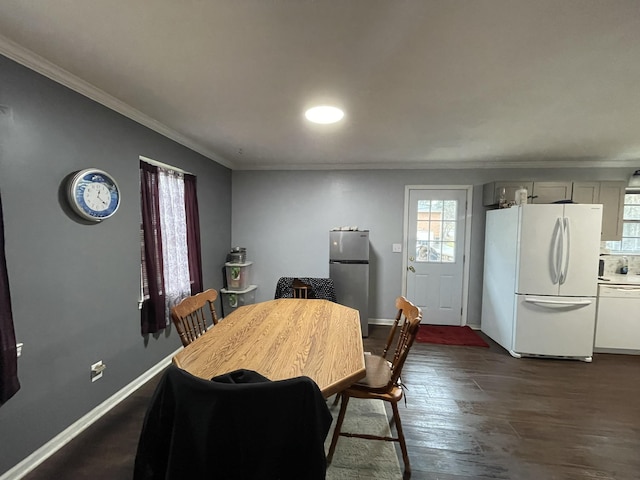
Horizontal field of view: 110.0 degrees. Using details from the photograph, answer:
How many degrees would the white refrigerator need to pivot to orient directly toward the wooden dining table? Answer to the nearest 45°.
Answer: approximately 45° to its right

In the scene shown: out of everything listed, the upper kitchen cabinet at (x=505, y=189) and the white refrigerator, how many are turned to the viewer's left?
0

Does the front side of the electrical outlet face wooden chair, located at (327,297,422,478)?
yes

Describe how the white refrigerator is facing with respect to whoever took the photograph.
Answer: facing the viewer and to the right of the viewer

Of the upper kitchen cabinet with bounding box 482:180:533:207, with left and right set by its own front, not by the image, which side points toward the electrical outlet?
right

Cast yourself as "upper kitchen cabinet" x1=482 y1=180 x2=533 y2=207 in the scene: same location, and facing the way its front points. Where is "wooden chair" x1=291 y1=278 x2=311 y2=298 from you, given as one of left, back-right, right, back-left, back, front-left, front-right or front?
right

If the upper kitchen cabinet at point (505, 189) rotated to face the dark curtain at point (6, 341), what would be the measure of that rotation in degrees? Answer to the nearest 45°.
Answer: approximately 90° to its right

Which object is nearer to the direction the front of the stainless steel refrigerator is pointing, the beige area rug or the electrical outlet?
the beige area rug

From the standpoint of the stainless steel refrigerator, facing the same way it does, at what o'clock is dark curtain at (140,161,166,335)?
The dark curtain is roughly at 2 o'clock from the stainless steel refrigerator.

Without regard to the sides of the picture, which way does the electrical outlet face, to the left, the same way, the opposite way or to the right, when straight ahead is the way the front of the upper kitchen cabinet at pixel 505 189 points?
to the left

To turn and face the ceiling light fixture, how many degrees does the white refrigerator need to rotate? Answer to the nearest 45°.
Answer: approximately 90° to its right

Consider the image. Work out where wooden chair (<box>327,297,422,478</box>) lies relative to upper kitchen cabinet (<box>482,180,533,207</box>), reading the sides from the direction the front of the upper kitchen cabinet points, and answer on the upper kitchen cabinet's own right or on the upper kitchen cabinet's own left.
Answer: on the upper kitchen cabinet's own right

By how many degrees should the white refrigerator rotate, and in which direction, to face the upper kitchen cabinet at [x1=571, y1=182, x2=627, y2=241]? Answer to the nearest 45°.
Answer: approximately 90° to its left

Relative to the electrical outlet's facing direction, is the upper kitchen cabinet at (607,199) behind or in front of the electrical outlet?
in front

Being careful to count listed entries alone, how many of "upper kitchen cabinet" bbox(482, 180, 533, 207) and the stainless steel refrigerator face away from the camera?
0
